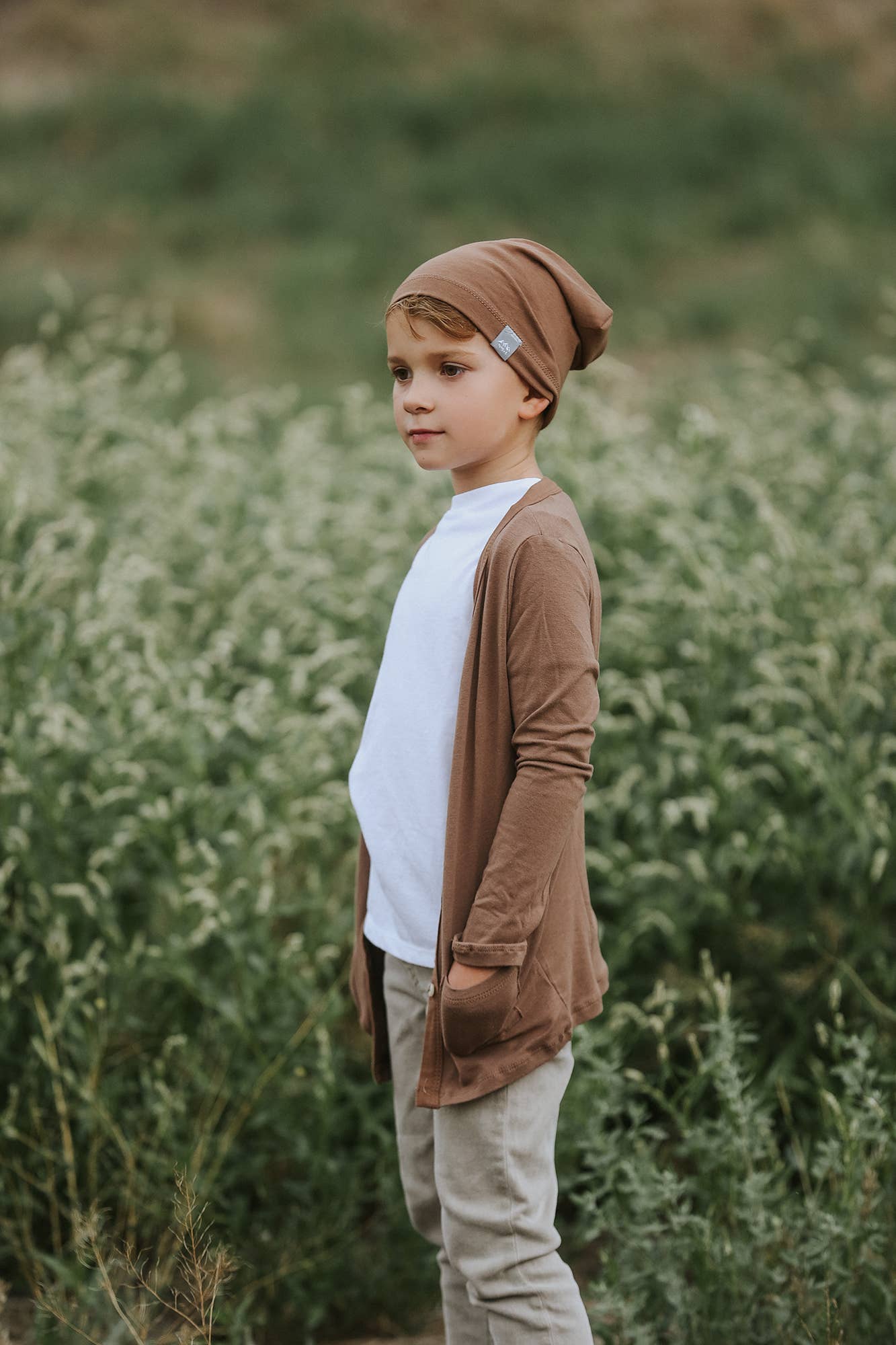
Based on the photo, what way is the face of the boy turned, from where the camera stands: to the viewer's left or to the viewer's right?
to the viewer's left

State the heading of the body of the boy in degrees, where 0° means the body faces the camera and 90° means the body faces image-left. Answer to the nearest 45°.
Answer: approximately 45°
